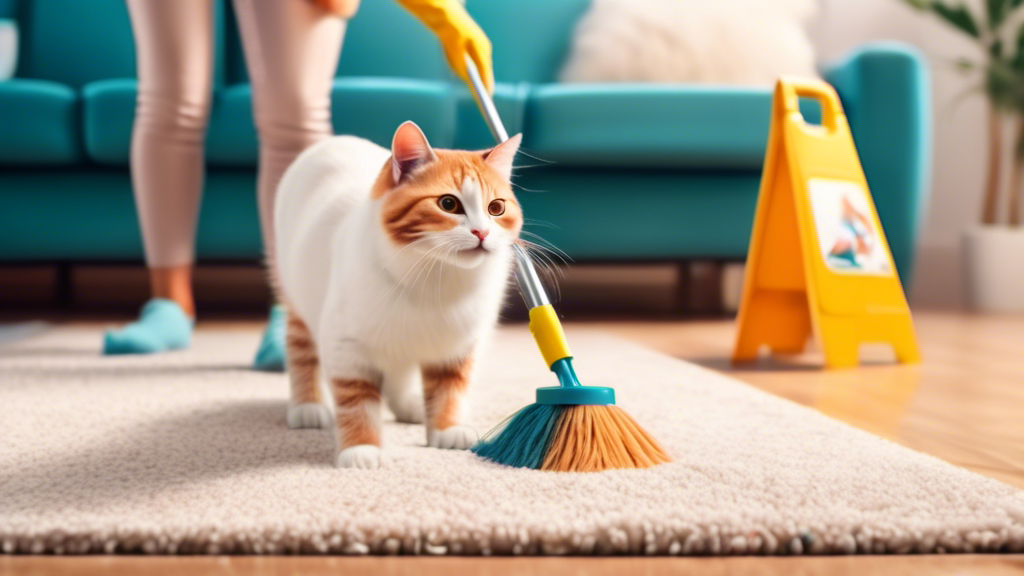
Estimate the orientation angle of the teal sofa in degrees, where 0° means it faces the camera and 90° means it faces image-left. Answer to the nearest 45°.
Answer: approximately 0°

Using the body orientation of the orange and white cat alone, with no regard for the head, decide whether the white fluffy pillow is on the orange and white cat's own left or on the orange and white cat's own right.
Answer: on the orange and white cat's own left

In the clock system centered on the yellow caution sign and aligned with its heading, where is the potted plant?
The potted plant is roughly at 8 o'clock from the yellow caution sign.

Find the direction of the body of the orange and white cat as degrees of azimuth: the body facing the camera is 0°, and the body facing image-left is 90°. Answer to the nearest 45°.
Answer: approximately 315°

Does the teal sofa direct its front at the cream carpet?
yes

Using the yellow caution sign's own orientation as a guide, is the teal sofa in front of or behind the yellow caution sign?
behind
